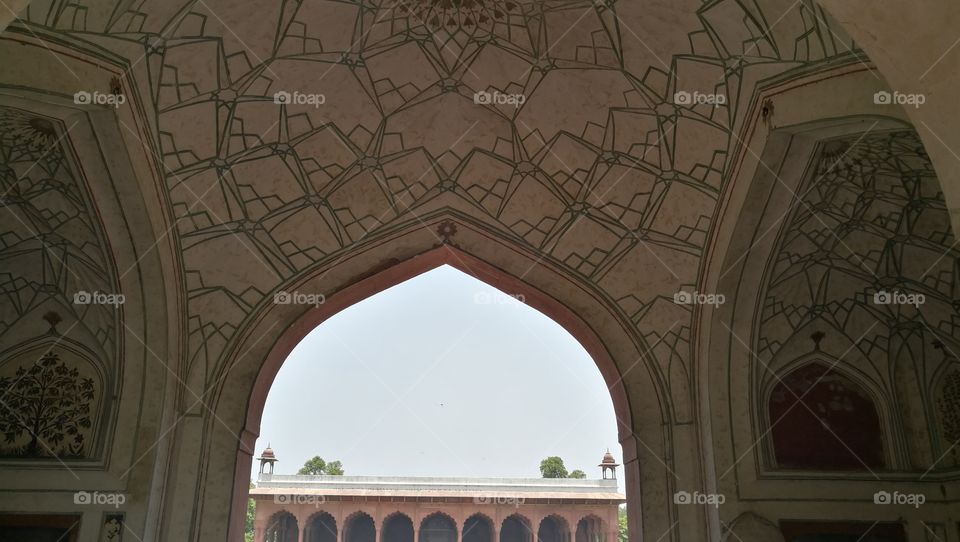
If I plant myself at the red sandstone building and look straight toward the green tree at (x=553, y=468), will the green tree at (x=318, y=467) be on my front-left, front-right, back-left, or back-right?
front-left

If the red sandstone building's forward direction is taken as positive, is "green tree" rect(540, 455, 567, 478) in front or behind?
behind

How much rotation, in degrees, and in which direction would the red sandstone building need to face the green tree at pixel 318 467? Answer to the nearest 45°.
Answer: approximately 180°

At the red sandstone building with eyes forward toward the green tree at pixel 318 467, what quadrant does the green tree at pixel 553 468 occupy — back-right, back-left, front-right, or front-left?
front-right

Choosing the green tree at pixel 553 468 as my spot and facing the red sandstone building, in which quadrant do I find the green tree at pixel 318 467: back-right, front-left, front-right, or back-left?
front-right

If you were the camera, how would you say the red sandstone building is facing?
facing the viewer
